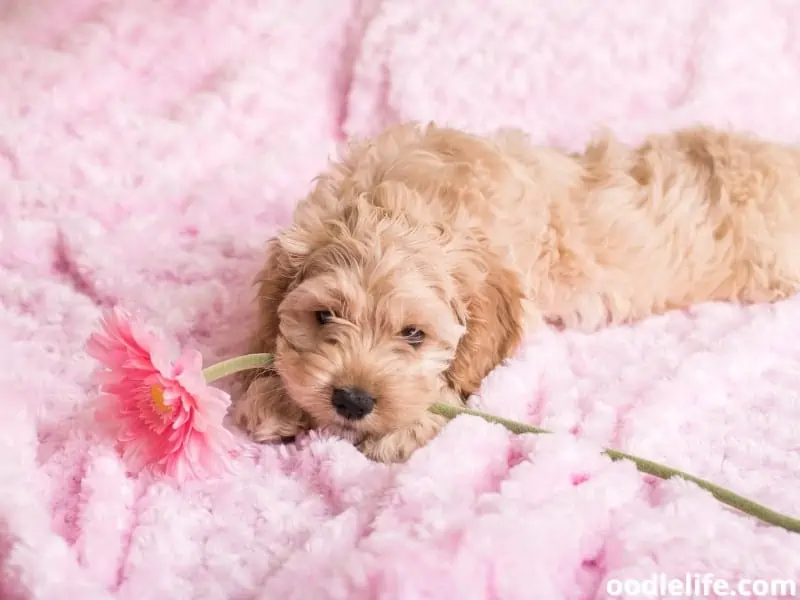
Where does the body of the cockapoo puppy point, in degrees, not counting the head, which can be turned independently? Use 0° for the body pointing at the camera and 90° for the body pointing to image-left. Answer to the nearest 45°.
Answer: approximately 45°

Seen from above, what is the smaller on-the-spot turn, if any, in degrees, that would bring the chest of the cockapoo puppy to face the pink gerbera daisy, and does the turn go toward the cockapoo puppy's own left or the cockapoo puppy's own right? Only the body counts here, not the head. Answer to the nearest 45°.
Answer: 0° — it already faces it
